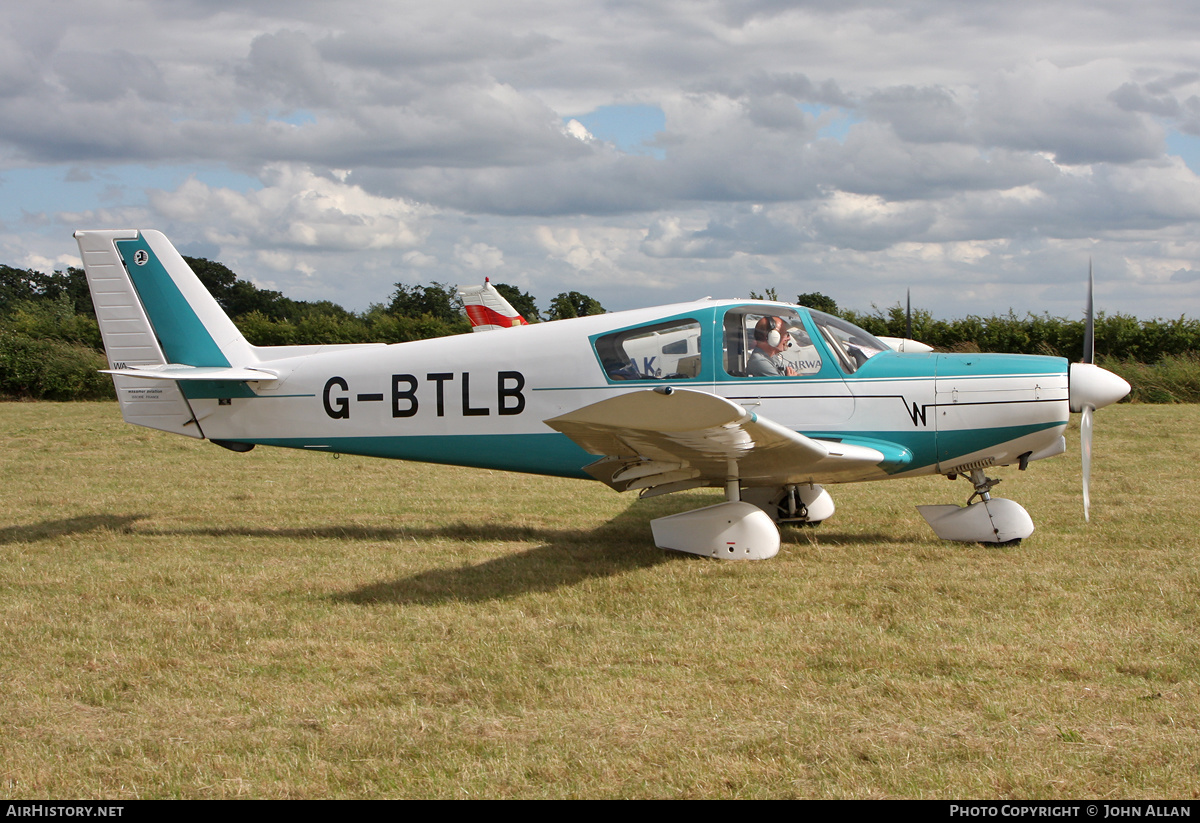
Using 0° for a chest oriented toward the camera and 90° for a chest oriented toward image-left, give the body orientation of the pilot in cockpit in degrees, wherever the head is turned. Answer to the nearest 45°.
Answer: approximately 270°

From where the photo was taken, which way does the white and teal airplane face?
to the viewer's right
